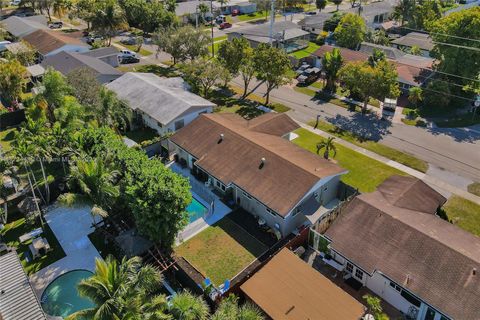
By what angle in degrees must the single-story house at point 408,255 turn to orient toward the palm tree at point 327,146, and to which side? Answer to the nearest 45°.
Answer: approximately 90° to its left

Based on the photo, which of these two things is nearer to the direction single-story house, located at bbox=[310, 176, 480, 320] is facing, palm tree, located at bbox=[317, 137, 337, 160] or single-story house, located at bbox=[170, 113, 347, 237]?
the palm tree

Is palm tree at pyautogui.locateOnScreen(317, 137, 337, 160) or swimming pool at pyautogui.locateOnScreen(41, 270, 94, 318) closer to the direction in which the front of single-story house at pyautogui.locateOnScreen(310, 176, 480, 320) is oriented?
the palm tree

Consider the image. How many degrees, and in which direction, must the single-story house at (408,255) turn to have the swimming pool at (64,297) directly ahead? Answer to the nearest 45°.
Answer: approximately 180°

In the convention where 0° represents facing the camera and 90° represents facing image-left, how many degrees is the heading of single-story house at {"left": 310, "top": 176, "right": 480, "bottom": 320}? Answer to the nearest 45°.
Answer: approximately 225°

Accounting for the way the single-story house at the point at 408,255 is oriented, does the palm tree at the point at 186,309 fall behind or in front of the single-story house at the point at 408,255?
behind

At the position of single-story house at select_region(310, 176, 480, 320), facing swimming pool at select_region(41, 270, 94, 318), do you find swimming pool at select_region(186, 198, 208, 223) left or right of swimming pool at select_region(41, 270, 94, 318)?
right

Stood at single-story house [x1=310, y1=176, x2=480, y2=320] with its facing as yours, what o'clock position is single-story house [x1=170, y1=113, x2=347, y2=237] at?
single-story house [x1=170, y1=113, x2=347, y2=237] is roughly at 8 o'clock from single-story house [x1=310, y1=176, x2=480, y2=320].

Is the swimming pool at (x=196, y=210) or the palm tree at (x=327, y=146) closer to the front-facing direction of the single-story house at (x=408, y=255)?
the palm tree

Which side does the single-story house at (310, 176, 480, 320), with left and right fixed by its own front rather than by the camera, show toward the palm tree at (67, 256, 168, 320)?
back
